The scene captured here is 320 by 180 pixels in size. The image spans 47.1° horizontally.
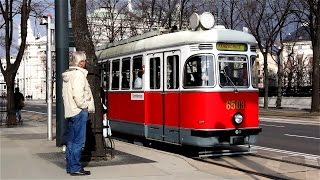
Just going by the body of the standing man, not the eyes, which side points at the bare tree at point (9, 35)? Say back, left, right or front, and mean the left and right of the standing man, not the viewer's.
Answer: left

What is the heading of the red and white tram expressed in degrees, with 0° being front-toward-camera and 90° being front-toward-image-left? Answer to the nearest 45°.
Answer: approximately 315°

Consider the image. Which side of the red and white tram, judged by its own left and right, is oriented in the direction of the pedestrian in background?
back

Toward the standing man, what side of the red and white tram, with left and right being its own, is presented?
right
